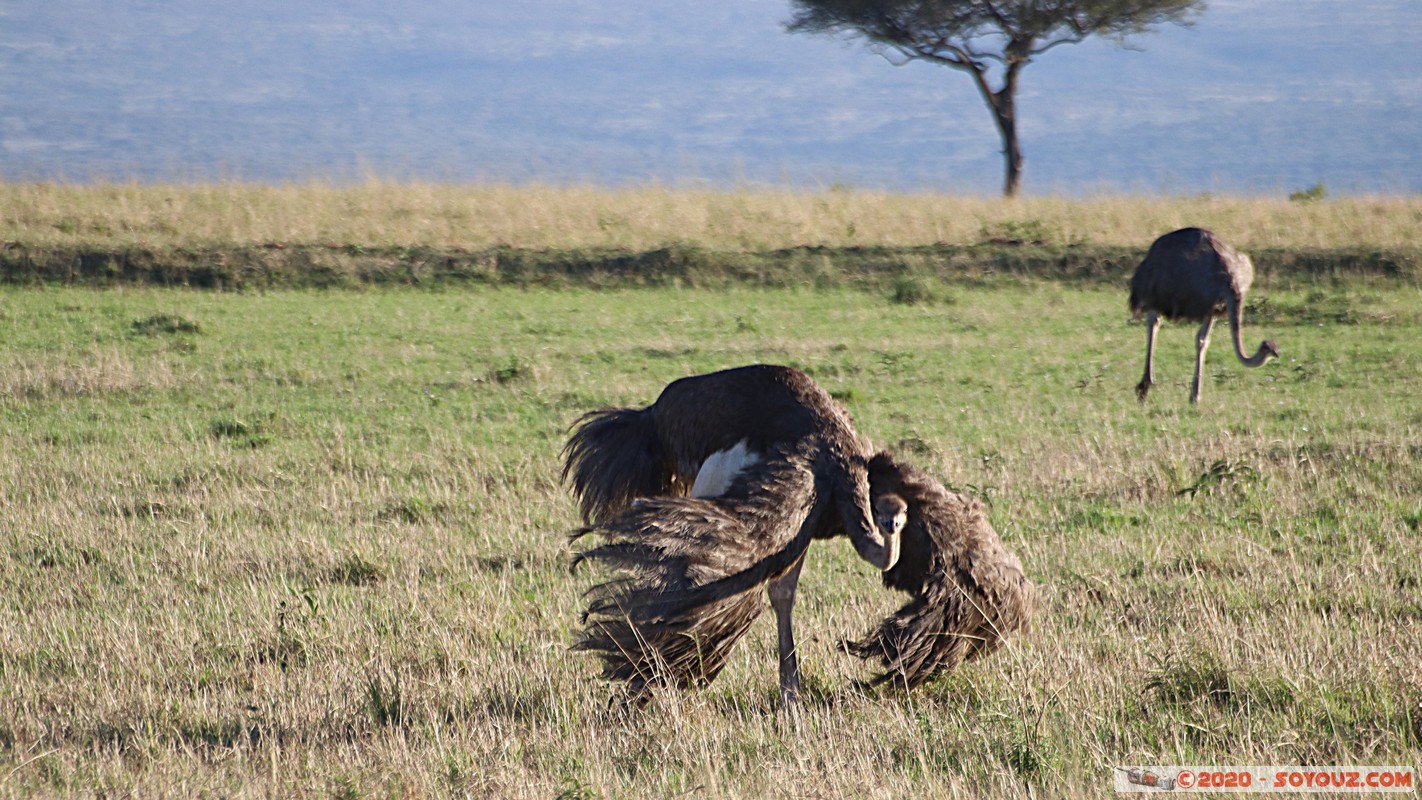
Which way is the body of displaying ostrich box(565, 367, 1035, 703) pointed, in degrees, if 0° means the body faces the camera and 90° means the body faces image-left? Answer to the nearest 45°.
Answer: approximately 315°

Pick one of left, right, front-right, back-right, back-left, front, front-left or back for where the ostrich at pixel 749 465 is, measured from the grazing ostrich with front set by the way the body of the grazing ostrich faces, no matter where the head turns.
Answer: right

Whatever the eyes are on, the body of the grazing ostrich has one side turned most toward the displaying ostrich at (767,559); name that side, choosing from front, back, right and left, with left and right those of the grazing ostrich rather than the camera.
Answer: right

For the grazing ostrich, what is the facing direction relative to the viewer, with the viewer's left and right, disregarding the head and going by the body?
facing to the right of the viewer

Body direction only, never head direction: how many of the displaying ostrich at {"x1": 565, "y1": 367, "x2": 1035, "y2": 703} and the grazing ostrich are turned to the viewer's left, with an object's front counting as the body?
0
